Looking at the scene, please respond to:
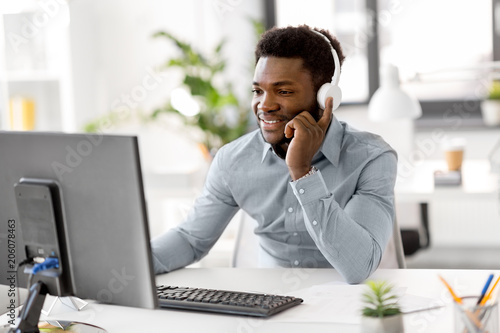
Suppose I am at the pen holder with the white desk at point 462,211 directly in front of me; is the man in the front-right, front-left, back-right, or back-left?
front-left

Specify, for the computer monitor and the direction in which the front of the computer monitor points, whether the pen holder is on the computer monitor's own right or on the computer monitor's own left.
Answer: on the computer monitor's own right

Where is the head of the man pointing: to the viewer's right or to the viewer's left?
to the viewer's left

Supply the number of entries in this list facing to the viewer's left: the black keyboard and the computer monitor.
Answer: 0

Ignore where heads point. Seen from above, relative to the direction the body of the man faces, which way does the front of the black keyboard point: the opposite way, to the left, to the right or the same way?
the opposite way

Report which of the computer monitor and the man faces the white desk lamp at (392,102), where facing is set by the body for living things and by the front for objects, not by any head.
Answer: the computer monitor

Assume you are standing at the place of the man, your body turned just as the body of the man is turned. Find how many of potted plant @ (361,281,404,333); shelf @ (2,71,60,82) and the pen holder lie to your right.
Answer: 1

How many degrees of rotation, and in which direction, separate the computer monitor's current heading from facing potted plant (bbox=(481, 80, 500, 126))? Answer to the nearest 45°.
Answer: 0° — it already faces it

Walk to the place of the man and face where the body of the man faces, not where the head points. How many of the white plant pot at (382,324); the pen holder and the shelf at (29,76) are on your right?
1

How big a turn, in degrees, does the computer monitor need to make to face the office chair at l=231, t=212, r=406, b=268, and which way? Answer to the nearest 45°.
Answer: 0° — it already faces it

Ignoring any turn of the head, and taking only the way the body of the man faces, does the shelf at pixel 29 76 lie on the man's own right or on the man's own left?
on the man's own right

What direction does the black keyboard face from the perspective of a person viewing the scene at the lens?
facing away from the viewer and to the right of the viewer

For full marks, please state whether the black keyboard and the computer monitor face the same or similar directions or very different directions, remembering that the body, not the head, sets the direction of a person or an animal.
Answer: same or similar directions

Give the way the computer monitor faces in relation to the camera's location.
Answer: facing away from the viewer and to the right of the viewer

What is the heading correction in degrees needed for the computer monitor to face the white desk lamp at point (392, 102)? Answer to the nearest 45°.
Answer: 0° — it already faces it

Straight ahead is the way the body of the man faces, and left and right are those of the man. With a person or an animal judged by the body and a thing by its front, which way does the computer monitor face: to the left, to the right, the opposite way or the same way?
the opposite way

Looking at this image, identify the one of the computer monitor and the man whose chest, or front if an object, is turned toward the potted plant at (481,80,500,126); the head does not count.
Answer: the computer monitor

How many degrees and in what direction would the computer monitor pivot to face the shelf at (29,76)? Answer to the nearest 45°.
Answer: approximately 45° to its left
